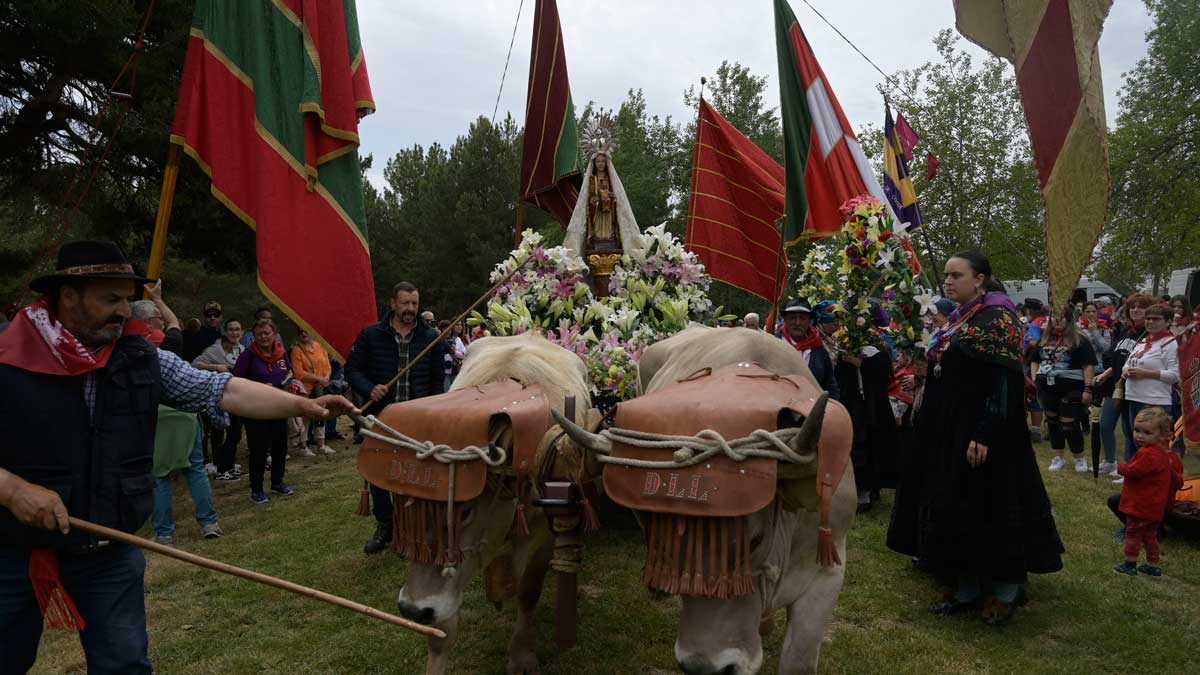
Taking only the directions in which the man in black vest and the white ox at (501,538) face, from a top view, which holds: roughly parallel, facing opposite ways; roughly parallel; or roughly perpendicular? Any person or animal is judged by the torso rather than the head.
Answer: roughly perpendicular

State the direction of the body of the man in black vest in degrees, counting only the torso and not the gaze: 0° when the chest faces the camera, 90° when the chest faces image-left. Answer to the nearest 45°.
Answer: approximately 315°

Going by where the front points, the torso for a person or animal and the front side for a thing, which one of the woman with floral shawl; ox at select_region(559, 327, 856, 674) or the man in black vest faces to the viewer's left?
the woman with floral shawl

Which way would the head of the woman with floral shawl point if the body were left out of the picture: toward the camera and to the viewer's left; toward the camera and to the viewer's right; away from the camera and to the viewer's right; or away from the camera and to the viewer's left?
toward the camera and to the viewer's left

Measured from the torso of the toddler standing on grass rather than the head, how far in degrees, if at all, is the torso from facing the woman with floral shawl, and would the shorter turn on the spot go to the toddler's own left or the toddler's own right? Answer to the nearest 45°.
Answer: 0° — they already face them

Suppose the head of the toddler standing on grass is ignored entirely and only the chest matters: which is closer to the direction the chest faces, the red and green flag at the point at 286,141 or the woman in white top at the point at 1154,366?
the red and green flag

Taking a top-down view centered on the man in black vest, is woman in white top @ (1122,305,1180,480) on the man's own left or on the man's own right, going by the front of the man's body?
on the man's own left

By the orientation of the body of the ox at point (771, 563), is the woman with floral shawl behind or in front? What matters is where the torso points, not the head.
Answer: behind

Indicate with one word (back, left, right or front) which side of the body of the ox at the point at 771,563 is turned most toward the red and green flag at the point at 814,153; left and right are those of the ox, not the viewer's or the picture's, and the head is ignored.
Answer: back

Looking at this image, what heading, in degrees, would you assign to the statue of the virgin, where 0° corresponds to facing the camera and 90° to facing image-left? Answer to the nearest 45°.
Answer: approximately 0°

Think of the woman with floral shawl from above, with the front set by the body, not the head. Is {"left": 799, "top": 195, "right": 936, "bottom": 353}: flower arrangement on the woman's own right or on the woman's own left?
on the woman's own right
